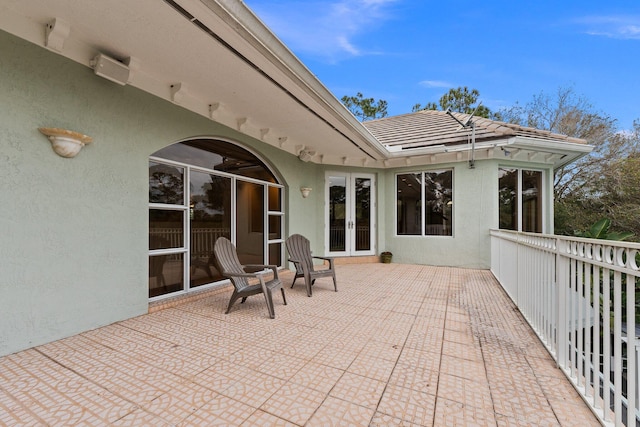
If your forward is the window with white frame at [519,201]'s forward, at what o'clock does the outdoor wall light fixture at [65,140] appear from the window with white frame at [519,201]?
The outdoor wall light fixture is roughly at 1 o'clock from the window with white frame.

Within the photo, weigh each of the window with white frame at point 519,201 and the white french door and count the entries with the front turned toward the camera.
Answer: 2

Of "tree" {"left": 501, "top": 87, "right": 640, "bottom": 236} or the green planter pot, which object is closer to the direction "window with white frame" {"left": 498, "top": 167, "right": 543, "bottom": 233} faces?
the green planter pot

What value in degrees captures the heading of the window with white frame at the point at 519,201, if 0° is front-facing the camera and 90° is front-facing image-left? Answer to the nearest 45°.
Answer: approximately 0°

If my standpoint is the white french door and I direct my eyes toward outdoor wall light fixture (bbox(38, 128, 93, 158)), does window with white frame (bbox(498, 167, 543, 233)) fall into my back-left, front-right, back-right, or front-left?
back-left

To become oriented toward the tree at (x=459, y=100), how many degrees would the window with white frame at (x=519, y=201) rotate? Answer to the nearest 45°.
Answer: approximately 180°

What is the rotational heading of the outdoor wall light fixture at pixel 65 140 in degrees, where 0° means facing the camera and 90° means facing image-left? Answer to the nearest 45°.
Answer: approximately 315°

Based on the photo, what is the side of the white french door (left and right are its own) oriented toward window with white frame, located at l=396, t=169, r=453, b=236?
left

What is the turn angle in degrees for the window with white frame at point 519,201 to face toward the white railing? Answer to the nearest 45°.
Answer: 0° — it already faces it

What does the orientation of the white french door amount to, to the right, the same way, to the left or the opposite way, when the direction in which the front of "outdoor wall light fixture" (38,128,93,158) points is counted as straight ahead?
to the right
